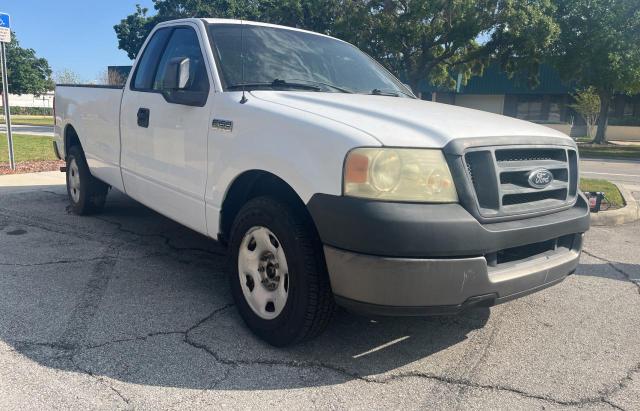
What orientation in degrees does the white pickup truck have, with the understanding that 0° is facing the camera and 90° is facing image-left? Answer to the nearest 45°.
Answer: approximately 315°

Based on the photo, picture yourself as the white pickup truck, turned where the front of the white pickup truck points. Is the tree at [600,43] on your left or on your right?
on your left

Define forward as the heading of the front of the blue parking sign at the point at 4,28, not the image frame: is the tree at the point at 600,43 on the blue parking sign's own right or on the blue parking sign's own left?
on the blue parking sign's own left

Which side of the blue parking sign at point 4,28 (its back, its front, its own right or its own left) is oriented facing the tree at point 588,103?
left

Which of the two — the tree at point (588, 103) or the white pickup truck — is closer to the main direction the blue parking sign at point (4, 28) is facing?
the white pickup truck

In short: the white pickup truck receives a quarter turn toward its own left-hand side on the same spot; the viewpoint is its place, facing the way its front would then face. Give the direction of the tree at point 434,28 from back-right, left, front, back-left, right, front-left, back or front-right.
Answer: front-left

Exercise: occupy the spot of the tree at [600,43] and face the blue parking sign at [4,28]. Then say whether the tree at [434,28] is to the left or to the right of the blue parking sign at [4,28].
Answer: right

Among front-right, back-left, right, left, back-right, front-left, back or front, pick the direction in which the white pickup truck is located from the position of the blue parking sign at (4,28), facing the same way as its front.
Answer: front

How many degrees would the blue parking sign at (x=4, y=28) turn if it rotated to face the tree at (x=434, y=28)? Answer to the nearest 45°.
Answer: approximately 135° to its left

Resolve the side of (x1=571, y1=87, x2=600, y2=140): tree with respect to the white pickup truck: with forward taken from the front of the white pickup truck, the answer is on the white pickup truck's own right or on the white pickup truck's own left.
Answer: on the white pickup truck's own left

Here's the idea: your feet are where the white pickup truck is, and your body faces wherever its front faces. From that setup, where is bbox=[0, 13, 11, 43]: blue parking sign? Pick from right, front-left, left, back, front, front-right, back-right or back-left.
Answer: back

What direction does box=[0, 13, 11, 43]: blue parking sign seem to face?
toward the camera

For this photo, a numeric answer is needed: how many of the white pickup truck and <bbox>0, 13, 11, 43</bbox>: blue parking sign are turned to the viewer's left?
0
